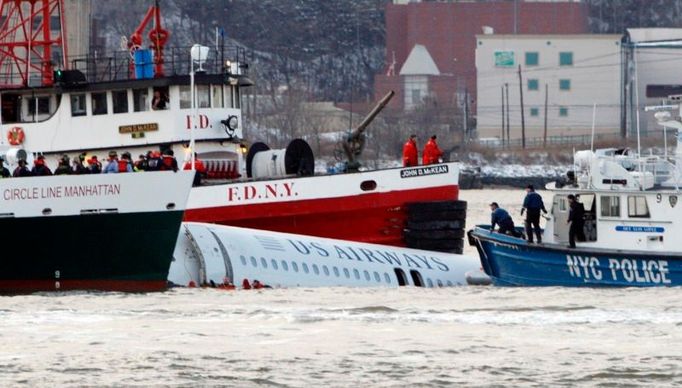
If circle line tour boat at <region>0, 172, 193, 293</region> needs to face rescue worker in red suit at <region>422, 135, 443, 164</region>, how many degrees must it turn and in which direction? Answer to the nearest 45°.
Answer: approximately 45° to its left

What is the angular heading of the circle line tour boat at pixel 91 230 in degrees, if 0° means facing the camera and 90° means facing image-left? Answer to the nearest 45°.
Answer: approximately 270°

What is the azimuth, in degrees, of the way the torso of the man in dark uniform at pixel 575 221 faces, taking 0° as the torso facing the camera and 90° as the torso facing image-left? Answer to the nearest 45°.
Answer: approximately 90°

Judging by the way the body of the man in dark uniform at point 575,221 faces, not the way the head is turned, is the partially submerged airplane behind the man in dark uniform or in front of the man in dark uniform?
in front

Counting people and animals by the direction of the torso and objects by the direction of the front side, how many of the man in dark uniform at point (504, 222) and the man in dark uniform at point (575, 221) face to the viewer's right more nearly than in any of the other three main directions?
0

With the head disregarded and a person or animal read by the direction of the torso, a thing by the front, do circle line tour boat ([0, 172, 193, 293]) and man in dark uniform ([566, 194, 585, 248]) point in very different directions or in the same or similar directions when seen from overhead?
very different directions

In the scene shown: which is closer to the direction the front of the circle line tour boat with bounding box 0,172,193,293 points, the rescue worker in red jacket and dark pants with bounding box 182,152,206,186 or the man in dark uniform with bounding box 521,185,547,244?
the man in dark uniform

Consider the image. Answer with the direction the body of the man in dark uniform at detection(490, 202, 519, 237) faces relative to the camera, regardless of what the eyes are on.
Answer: to the viewer's left

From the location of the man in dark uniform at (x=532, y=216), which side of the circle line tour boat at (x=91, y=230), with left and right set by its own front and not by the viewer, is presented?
front

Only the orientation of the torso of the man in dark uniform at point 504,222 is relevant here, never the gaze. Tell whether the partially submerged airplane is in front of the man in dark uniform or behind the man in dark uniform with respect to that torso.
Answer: in front

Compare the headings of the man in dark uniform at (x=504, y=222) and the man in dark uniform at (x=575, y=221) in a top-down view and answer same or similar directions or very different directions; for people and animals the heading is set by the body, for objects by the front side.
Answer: same or similar directions
